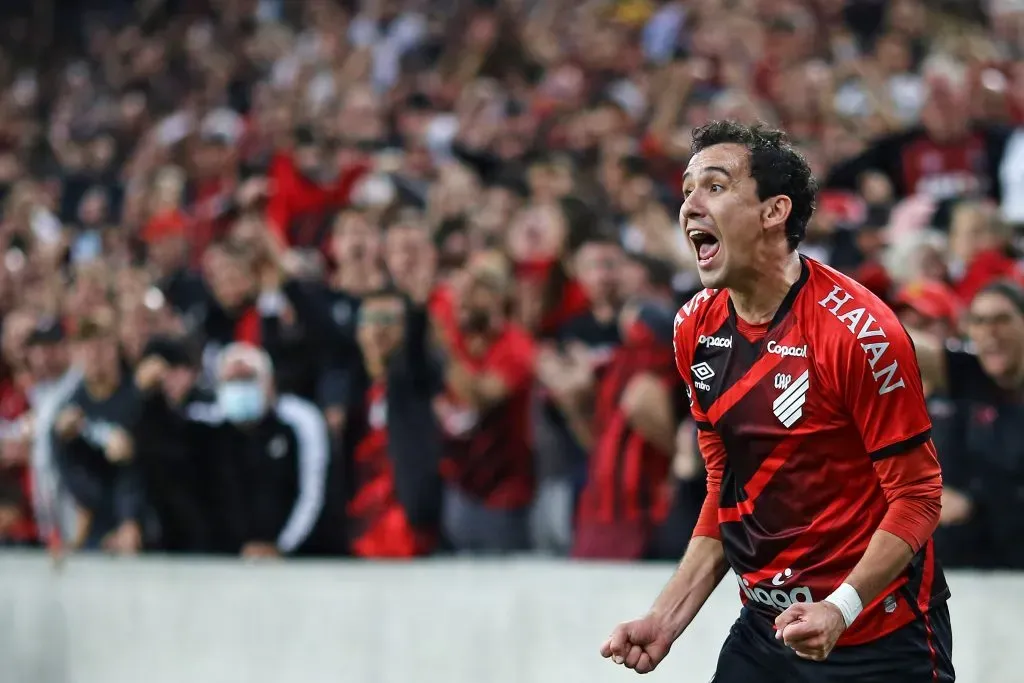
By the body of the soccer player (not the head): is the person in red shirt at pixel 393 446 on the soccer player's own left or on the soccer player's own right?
on the soccer player's own right

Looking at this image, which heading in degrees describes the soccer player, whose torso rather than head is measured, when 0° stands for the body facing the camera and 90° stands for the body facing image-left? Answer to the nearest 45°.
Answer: approximately 45°

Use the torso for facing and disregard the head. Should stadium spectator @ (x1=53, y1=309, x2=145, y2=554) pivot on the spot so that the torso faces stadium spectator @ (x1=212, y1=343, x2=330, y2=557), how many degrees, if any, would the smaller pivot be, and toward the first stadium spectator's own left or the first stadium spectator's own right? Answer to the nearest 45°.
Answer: approximately 45° to the first stadium spectator's own left

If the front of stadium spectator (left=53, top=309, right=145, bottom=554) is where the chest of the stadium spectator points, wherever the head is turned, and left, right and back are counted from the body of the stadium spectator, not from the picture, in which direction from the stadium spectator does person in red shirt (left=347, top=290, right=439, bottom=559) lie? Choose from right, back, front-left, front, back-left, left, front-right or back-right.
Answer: front-left

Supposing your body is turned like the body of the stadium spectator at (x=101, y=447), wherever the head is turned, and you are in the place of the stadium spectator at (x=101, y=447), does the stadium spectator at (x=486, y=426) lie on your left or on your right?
on your left

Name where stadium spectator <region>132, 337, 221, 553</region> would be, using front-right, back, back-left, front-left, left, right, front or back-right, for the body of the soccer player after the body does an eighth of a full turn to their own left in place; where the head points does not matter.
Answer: back-right

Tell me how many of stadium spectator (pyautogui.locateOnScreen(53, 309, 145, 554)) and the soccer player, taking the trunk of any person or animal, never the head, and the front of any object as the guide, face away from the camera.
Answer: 0
